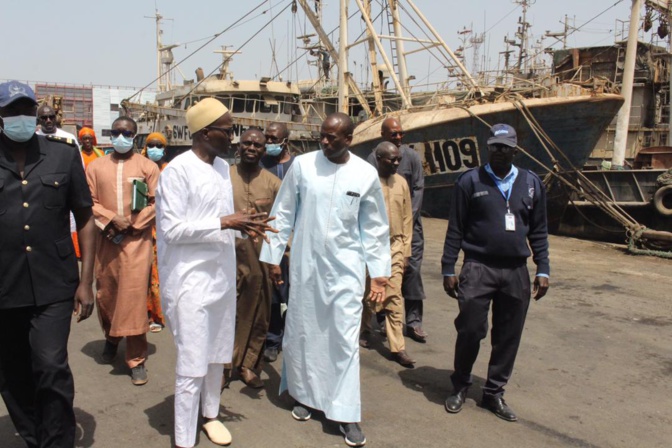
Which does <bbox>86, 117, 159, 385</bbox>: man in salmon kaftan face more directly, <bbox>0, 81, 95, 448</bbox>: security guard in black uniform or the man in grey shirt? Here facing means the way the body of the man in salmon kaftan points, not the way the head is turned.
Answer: the security guard in black uniform

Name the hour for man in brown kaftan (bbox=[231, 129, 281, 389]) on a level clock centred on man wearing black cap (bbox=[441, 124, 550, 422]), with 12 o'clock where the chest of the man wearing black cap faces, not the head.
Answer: The man in brown kaftan is roughly at 3 o'clock from the man wearing black cap.

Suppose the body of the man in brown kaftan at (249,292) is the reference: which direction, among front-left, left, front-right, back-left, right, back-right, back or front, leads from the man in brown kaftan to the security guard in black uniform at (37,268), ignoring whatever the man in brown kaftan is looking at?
front-right

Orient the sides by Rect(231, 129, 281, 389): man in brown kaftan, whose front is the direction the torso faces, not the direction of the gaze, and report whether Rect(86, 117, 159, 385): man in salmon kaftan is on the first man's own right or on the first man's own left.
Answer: on the first man's own right

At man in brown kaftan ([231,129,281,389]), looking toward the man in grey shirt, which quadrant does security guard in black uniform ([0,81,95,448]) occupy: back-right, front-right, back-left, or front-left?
back-right

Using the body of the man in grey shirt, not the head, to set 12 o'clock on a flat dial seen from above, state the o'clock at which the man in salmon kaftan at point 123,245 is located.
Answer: The man in salmon kaftan is roughly at 2 o'clock from the man in grey shirt.

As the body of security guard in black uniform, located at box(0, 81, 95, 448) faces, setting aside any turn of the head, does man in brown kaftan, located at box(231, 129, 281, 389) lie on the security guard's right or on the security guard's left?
on the security guard's left

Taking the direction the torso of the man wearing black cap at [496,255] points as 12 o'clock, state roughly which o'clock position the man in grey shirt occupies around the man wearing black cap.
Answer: The man in grey shirt is roughly at 5 o'clock from the man wearing black cap.

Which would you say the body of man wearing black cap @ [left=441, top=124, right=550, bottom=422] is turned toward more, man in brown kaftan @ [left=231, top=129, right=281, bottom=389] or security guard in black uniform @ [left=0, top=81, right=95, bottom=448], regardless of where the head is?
the security guard in black uniform

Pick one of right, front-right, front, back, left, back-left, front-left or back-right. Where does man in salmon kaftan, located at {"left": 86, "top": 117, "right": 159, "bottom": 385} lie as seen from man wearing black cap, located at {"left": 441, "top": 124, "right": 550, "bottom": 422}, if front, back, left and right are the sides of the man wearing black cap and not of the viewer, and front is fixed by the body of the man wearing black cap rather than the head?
right

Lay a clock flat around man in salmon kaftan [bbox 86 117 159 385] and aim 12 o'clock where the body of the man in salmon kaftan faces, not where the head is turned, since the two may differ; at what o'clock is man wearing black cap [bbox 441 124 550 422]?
The man wearing black cap is roughly at 10 o'clock from the man in salmon kaftan.
